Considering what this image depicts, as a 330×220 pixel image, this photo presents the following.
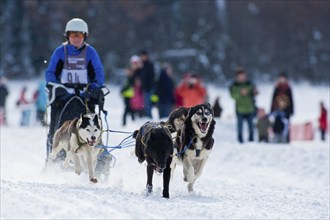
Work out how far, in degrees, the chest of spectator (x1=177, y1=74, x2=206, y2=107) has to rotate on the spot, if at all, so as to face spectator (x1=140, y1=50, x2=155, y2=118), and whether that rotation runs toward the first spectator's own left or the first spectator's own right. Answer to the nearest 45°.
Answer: approximately 90° to the first spectator's own right

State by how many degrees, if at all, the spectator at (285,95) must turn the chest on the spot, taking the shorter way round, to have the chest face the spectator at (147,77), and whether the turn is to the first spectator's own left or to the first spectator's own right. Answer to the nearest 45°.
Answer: approximately 90° to the first spectator's own right

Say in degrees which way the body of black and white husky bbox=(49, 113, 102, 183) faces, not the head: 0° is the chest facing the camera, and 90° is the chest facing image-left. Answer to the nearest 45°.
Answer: approximately 315°

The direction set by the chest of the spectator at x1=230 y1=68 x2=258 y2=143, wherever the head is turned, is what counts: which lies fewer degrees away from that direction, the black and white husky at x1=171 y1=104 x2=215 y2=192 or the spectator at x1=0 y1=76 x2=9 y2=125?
the black and white husky

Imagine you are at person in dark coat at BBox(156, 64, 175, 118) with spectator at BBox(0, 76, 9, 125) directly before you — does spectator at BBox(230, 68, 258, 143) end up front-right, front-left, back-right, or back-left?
back-left

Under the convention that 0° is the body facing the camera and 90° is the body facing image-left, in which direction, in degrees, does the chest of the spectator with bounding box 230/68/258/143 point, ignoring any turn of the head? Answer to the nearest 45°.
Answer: approximately 0°

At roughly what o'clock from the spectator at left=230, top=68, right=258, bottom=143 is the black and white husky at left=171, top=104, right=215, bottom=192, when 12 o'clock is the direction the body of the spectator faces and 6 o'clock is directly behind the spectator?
The black and white husky is roughly at 12 o'clock from the spectator.

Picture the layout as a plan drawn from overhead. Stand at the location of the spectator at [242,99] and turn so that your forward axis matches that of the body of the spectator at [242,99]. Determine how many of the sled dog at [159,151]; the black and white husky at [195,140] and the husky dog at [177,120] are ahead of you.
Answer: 3

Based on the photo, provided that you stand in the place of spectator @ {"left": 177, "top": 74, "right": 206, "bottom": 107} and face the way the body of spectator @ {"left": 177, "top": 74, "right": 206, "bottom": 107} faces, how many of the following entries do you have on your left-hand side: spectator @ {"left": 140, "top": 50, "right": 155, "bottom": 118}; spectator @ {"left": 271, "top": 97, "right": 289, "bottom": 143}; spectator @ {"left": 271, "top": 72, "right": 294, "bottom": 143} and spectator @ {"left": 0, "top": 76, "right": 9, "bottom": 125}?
2

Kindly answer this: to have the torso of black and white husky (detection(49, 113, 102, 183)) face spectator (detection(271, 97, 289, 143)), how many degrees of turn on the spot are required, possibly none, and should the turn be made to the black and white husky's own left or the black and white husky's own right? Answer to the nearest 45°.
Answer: approximately 90° to the black and white husky's own left

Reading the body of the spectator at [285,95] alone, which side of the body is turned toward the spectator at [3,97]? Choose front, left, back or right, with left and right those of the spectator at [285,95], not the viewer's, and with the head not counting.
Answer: right
